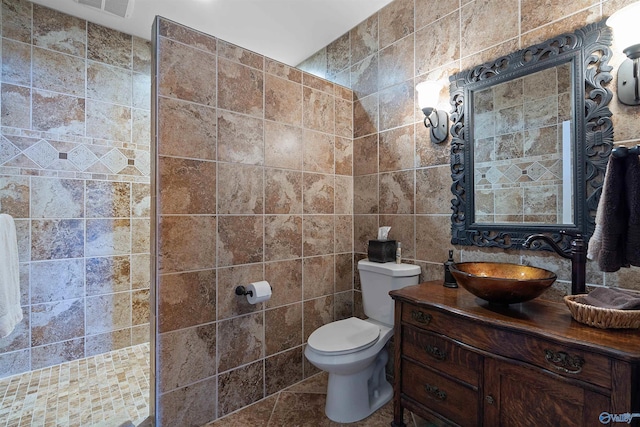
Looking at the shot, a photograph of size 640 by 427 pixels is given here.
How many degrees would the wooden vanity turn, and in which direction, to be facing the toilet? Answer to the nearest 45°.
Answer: approximately 45° to its right

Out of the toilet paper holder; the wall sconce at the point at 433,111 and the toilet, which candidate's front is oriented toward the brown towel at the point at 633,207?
the toilet paper holder

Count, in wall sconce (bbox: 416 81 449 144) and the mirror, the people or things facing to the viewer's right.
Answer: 0

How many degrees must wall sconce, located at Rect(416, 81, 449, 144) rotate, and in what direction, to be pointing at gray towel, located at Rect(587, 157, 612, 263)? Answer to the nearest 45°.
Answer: approximately 90° to its left

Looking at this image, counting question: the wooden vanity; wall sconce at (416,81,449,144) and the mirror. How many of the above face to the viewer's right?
0

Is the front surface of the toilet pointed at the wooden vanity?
no

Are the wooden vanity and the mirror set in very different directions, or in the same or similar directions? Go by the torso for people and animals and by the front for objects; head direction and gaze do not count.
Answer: same or similar directions

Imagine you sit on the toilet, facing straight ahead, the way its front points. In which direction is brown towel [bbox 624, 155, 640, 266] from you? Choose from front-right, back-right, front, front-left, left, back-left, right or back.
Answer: left

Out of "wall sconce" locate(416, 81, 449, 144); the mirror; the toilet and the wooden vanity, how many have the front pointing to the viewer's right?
0

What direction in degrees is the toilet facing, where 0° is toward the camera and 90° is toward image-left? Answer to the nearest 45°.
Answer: approximately 45°

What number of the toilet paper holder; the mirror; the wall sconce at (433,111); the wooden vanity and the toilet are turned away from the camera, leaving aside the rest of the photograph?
0

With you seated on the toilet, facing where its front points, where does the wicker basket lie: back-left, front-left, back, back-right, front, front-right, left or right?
left

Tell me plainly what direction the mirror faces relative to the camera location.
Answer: facing the viewer and to the left of the viewer

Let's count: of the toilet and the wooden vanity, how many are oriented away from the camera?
0

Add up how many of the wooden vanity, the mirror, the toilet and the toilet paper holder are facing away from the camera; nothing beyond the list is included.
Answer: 0

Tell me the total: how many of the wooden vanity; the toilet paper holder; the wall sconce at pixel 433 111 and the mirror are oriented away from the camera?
0

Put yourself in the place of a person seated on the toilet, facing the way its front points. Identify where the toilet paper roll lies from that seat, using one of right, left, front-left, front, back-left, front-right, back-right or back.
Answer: front-right

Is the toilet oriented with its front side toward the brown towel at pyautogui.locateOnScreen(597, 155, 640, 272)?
no

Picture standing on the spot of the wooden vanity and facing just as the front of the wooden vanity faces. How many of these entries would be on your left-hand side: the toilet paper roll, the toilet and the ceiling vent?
0

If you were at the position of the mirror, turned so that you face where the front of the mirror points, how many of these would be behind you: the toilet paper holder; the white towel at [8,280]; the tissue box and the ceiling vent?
0
